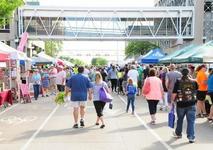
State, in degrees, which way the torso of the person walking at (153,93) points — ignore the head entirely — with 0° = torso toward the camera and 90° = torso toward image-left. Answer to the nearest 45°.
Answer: approximately 180°

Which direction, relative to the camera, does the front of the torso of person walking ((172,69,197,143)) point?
away from the camera

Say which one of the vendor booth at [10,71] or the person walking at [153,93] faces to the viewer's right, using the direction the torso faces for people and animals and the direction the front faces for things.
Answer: the vendor booth

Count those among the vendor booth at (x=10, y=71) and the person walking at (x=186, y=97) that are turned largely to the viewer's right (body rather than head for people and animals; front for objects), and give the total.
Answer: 1

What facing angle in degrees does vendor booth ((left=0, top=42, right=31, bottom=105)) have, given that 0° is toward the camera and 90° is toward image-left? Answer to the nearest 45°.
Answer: approximately 270°

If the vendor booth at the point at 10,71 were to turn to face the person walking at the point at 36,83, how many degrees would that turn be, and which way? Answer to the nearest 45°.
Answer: approximately 45° to its left

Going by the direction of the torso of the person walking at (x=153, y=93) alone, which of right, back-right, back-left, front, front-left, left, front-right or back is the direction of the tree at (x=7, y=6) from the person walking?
front-left

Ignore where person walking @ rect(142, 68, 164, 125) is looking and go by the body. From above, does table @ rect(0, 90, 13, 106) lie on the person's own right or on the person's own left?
on the person's own left
